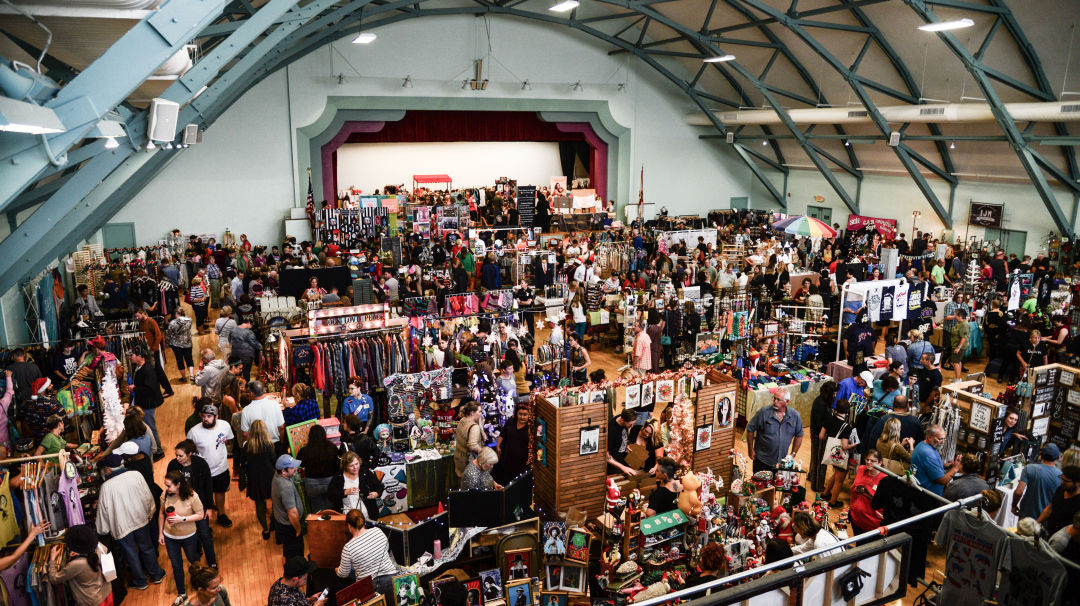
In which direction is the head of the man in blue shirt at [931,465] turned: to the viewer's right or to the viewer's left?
to the viewer's right

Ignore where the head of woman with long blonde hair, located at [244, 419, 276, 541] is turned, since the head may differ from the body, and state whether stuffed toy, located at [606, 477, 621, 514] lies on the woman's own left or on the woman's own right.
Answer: on the woman's own right

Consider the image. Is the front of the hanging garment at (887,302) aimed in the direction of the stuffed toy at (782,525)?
yes

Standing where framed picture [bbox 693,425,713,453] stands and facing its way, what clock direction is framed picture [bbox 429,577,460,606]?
framed picture [bbox 429,577,460,606] is roughly at 1 o'clock from framed picture [bbox 693,425,713,453].

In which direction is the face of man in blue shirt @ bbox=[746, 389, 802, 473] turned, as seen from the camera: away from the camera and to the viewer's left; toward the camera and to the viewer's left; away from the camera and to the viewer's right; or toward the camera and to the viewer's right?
toward the camera and to the viewer's left

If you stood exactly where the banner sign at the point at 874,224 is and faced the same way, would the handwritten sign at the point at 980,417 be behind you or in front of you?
in front

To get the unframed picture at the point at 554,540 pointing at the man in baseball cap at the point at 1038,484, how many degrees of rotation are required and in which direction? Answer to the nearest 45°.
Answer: approximately 90° to its left

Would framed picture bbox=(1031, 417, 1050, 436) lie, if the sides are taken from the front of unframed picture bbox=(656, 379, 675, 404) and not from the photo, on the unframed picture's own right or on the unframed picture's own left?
on the unframed picture's own left
